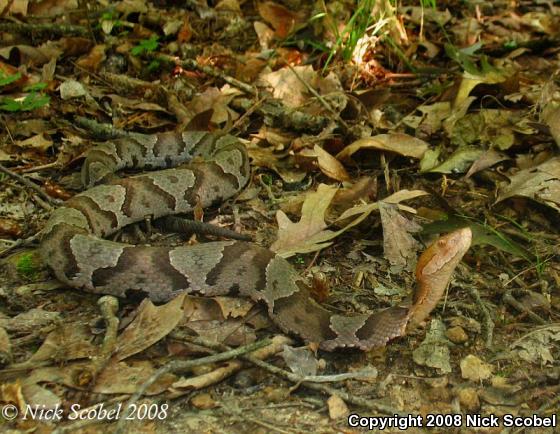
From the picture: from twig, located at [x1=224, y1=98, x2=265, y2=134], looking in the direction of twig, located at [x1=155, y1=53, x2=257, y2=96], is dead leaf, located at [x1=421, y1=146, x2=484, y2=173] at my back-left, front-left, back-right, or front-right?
back-right

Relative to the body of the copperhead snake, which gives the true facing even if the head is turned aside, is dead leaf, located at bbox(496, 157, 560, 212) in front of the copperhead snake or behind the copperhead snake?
in front

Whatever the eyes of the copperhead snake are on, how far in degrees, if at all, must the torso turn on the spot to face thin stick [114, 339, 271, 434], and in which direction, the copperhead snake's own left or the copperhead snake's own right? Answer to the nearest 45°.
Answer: approximately 90° to the copperhead snake's own right

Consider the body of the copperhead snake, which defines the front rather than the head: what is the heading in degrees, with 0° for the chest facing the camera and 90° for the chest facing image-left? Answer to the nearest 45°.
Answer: approximately 270°

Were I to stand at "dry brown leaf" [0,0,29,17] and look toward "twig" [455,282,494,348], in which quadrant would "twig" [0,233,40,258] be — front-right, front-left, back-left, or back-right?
front-right

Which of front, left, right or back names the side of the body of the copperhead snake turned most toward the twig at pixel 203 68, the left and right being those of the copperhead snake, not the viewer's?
left

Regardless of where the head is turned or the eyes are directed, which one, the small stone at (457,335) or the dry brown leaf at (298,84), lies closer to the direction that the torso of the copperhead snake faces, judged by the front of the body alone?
the small stone

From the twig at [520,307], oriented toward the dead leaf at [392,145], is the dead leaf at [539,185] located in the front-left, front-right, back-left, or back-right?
front-right

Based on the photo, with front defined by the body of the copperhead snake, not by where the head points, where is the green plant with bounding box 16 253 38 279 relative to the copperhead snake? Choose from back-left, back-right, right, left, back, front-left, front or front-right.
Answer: back

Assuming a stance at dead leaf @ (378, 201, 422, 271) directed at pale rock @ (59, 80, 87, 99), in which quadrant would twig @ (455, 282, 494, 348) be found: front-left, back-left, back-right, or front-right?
back-left

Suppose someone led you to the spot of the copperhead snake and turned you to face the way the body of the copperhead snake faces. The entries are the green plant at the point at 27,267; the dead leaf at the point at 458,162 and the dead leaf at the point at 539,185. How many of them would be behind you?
1

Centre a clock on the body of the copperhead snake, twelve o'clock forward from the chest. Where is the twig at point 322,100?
The twig is roughly at 10 o'clock from the copperhead snake.

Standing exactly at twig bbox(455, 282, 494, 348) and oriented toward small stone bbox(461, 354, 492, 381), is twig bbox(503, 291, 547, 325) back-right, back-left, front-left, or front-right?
back-left

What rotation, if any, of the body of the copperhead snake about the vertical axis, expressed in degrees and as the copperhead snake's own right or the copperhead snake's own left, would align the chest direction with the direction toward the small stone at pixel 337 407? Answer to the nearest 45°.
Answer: approximately 45° to the copperhead snake's own right

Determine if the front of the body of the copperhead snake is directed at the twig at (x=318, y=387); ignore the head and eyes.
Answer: no

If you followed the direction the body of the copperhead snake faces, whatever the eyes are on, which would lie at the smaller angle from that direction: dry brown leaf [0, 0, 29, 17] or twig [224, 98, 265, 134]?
the twig
